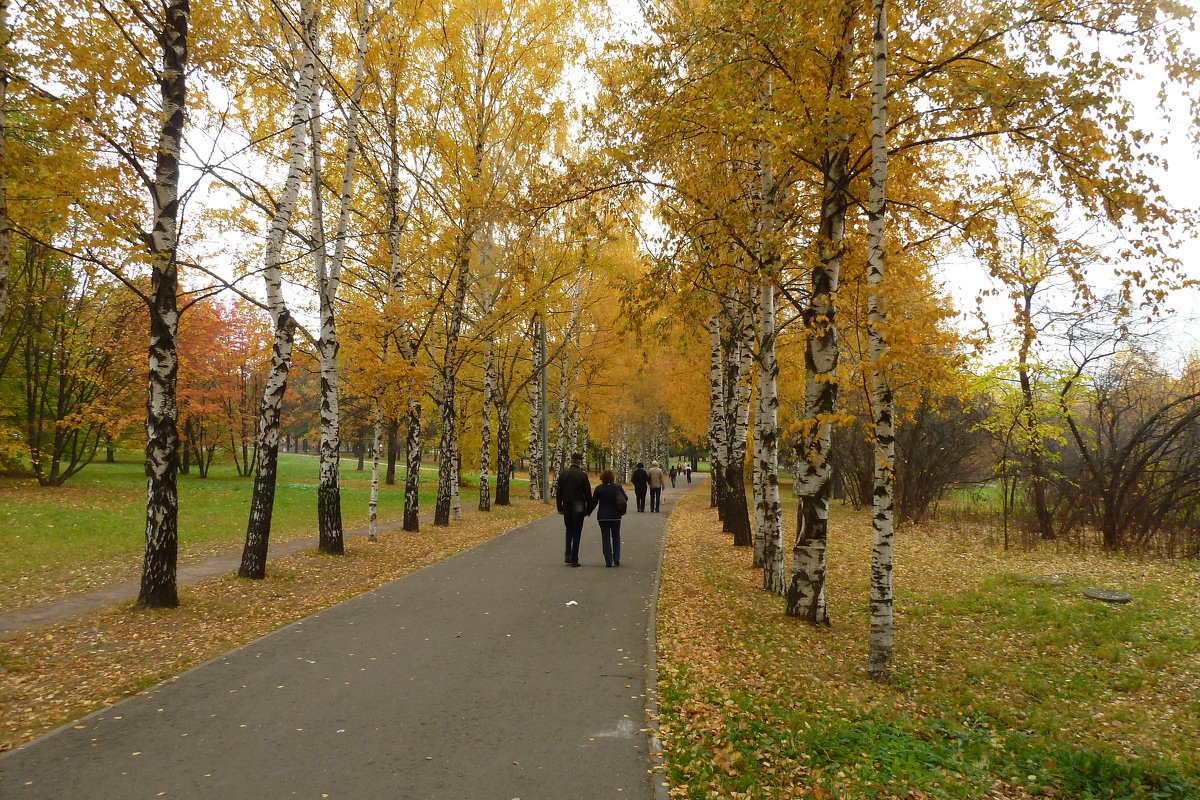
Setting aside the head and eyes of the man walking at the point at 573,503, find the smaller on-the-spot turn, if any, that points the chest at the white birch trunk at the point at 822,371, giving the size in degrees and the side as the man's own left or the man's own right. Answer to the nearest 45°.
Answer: approximately 135° to the man's own right

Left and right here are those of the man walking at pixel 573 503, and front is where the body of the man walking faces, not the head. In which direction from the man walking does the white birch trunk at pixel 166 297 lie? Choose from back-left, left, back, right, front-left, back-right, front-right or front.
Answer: back-left

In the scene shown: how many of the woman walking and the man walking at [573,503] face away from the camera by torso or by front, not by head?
2

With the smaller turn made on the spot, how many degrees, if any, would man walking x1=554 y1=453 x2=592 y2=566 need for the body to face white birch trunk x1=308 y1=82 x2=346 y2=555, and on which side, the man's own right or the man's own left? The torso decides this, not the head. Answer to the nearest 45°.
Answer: approximately 90° to the man's own left

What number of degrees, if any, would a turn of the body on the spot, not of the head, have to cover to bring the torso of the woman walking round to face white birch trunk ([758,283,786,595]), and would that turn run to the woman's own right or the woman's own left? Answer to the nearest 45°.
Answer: approximately 135° to the woman's own right

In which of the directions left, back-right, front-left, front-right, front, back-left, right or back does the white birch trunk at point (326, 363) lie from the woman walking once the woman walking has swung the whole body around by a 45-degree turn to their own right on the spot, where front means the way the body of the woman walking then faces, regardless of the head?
back-left

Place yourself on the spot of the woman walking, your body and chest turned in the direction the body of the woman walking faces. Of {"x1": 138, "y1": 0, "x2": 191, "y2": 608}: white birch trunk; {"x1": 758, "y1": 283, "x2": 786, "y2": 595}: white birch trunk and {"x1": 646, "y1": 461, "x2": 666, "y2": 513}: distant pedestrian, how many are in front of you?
1

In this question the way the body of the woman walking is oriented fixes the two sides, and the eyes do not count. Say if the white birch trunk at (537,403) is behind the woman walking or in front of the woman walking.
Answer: in front

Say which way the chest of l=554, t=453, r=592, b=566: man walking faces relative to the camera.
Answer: away from the camera

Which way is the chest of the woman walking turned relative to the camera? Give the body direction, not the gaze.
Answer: away from the camera

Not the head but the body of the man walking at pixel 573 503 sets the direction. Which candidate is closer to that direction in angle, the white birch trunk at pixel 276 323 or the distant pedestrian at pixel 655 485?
the distant pedestrian

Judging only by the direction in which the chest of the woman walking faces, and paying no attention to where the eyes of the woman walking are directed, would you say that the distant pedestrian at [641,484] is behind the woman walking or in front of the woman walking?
in front
